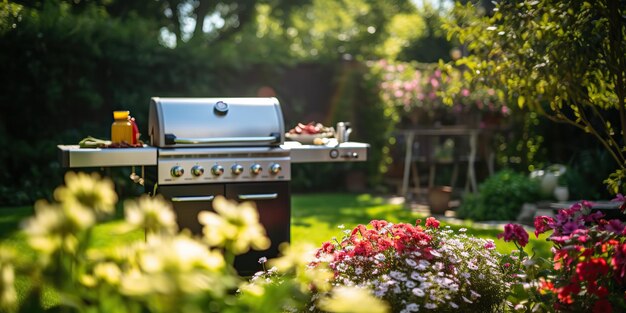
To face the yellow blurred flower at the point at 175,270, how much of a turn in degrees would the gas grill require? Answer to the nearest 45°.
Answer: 0° — it already faces it

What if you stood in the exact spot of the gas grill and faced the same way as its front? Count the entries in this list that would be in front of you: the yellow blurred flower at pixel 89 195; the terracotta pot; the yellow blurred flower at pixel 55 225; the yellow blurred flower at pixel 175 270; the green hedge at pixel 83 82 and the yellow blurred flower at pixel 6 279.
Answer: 4

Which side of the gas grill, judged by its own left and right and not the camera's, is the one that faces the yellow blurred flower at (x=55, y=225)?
front

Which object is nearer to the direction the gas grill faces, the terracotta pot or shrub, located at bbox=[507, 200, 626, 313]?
the shrub

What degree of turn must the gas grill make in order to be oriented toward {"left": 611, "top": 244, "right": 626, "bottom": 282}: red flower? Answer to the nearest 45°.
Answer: approximately 45° to its left

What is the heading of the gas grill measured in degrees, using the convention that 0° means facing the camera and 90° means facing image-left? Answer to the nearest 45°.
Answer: approximately 0°

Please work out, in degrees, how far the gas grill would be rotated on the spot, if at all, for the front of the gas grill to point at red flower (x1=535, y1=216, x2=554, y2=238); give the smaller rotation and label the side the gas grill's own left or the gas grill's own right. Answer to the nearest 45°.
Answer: approximately 45° to the gas grill's own left

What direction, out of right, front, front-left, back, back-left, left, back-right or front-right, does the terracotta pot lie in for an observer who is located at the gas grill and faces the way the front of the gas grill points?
back-left

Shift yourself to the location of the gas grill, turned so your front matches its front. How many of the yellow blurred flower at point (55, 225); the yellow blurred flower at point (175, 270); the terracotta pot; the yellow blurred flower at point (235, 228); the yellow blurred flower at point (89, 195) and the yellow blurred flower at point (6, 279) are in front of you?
5

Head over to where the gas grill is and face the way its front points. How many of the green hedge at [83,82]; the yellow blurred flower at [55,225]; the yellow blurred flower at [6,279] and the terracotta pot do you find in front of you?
2

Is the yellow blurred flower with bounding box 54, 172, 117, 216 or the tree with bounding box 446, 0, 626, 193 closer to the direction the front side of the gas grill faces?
the yellow blurred flower

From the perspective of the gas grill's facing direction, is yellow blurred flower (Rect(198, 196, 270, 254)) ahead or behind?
ahead

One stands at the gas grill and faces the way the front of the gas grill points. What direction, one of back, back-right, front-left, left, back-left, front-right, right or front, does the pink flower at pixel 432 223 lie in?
front-left

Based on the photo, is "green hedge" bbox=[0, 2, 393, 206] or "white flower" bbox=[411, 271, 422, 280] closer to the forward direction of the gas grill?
the white flower

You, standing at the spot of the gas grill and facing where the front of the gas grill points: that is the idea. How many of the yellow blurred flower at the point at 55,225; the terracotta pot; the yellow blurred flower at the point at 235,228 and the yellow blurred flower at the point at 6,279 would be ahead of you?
3

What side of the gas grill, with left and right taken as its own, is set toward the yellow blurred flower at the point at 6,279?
front

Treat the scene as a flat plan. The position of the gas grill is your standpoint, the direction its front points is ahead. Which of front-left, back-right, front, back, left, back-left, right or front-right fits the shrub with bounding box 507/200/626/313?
front-left

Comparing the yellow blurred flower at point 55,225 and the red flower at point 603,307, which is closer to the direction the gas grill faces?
the yellow blurred flower
